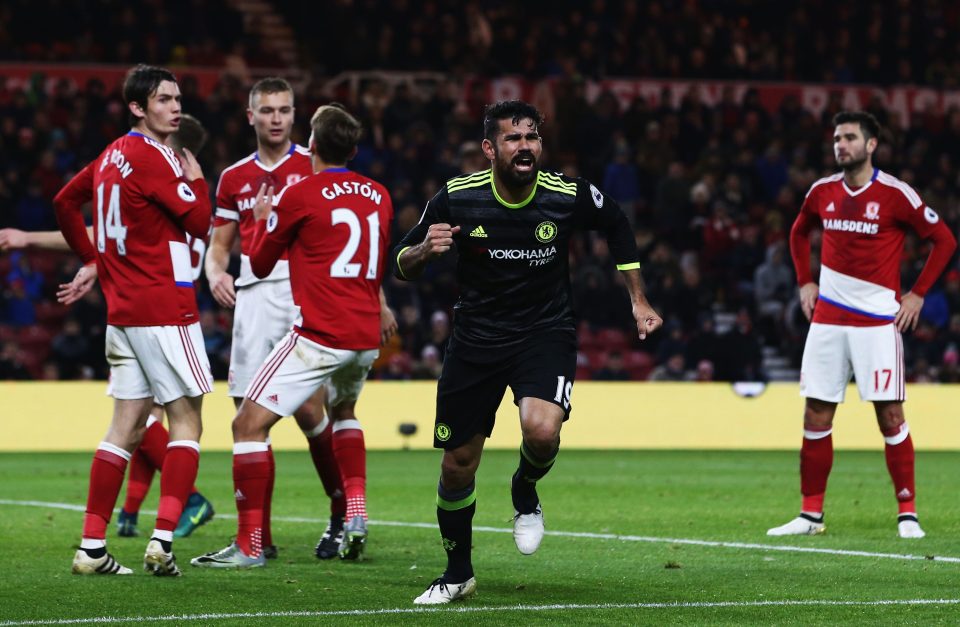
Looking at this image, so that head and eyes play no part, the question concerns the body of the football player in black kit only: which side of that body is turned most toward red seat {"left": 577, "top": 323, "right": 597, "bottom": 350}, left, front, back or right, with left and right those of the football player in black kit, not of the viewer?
back

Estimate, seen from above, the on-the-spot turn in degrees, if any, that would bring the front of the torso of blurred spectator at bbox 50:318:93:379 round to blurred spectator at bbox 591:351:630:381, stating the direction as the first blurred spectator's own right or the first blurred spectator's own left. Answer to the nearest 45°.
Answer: approximately 90° to the first blurred spectator's own left

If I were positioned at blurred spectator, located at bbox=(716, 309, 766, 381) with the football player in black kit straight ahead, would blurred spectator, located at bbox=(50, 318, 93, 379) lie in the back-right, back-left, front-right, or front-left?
front-right

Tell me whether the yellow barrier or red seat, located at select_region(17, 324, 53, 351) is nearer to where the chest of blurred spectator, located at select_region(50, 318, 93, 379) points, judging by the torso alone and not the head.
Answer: the yellow barrier

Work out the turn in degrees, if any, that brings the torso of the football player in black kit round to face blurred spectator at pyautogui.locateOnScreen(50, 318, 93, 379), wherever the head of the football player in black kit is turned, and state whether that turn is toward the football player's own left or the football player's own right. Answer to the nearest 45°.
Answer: approximately 135° to the football player's own right

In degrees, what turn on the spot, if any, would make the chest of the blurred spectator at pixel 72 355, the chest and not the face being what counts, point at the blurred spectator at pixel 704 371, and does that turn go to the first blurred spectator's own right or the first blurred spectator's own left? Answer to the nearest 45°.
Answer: approximately 90° to the first blurred spectator's own left

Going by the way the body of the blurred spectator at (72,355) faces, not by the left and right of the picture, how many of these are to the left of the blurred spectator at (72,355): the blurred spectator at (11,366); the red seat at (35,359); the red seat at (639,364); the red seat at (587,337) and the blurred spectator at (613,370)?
3

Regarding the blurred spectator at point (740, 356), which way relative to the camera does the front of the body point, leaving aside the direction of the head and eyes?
toward the camera

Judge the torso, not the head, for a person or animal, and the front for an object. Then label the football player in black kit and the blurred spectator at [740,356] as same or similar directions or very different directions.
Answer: same or similar directions

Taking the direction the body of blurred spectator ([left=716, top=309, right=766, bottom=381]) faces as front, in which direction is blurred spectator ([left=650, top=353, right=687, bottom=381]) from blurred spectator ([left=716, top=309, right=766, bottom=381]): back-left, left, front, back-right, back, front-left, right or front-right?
right

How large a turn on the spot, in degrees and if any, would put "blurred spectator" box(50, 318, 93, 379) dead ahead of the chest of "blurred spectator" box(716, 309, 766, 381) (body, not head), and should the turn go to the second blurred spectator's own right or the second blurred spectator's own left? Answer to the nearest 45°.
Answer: approximately 90° to the second blurred spectator's own right

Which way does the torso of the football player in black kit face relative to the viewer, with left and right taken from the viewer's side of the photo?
facing the viewer

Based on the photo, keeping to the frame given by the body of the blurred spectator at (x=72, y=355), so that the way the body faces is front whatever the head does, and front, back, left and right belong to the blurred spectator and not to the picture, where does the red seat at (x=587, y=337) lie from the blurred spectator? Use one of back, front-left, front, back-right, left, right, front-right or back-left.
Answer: left
